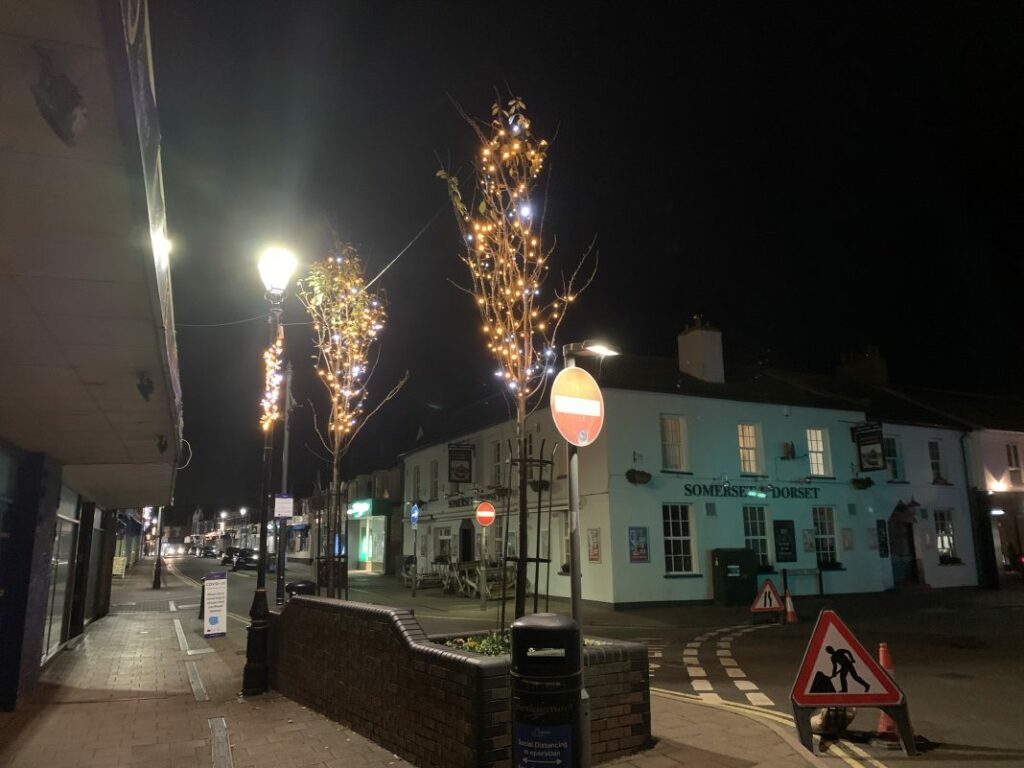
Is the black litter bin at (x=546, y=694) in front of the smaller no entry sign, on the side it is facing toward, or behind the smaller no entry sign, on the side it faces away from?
in front

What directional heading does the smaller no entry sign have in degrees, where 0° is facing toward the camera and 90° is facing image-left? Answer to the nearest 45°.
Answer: approximately 0°

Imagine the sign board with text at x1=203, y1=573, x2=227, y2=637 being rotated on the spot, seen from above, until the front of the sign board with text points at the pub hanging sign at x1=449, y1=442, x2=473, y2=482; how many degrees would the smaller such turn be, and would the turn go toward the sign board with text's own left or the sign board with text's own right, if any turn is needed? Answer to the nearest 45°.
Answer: approximately 135° to the sign board with text's own left

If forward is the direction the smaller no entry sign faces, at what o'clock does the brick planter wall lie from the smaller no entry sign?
The brick planter wall is roughly at 12 o'clock from the smaller no entry sign.

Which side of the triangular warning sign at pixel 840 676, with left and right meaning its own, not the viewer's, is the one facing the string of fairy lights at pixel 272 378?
right

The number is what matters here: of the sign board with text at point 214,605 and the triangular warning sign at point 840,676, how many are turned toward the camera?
2

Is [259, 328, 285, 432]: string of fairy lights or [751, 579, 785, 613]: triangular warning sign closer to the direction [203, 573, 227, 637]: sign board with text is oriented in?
the string of fairy lights

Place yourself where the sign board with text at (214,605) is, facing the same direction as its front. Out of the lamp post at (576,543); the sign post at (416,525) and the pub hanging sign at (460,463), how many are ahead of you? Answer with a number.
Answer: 1

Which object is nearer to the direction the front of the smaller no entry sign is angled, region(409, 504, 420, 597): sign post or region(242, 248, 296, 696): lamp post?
the lamp post

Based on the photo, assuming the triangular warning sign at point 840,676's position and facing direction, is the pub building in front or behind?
behind

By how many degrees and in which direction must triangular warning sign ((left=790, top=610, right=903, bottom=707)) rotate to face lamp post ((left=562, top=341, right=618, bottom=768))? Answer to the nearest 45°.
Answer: approximately 45° to its right
